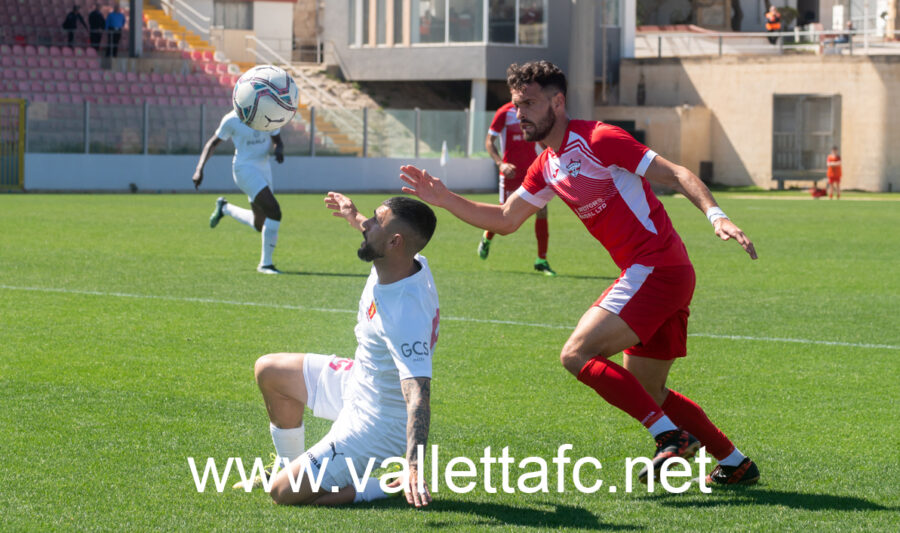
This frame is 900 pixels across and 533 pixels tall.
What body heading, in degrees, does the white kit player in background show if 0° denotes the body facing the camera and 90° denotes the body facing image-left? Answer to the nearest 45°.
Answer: approximately 315°

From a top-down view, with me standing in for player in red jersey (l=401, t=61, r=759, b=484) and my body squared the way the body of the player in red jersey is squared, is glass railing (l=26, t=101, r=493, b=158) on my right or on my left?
on my right

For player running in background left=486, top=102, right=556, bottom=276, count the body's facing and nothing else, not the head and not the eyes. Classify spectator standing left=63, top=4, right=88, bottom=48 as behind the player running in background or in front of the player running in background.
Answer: behind

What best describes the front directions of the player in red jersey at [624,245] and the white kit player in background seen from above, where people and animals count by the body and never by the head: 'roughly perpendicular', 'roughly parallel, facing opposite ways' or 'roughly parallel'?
roughly perpendicular

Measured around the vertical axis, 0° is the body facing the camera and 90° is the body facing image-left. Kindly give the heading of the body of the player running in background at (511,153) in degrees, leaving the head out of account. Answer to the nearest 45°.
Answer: approximately 315°

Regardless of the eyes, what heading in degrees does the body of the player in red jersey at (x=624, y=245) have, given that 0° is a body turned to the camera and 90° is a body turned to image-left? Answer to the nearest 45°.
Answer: approximately 45°
